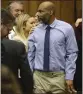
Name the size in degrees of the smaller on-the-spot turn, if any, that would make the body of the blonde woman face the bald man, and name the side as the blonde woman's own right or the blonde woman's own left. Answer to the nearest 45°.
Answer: approximately 45° to the blonde woman's own right

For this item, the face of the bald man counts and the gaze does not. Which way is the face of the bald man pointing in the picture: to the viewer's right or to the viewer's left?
to the viewer's left

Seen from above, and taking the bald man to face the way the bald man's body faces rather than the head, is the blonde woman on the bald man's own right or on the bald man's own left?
on the bald man's own right

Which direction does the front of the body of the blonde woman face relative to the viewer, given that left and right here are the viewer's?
facing to the right of the viewer
